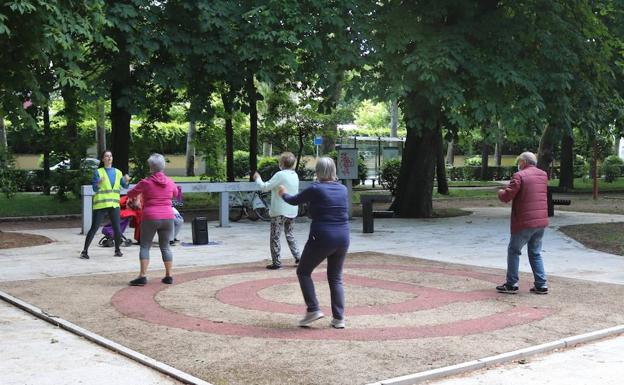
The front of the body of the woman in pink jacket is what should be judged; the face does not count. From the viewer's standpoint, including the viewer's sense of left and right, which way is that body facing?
facing away from the viewer and to the left of the viewer

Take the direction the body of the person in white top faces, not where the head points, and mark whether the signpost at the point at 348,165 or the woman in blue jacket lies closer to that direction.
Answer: the signpost

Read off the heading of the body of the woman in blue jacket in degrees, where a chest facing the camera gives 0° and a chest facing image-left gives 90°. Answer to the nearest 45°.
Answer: approximately 135°

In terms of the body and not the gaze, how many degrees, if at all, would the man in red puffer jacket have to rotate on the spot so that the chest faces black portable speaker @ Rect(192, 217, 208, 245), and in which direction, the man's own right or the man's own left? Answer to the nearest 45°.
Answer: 0° — they already face it

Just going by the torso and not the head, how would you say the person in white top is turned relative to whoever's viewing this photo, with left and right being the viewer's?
facing away from the viewer and to the left of the viewer

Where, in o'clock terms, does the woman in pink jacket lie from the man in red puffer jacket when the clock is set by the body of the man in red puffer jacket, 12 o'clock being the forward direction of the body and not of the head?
The woman in pink jacket is roughly at 10 o'clock from the man in red puffer jacket.

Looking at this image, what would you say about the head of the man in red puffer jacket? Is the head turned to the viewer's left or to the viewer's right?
to the viewer's left

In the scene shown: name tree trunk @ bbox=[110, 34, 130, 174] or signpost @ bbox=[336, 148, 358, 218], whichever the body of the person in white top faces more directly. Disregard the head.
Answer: the tree trunk

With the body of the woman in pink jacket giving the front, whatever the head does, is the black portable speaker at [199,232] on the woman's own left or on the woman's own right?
on the woman's own right

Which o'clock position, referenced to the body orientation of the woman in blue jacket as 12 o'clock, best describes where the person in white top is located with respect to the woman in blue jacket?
The person in white top is roughly at 1 o'clock from the woman in blue jacket.

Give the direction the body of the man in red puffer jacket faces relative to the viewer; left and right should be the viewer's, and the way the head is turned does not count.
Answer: facing away from the viewer and to the left of the viewer
